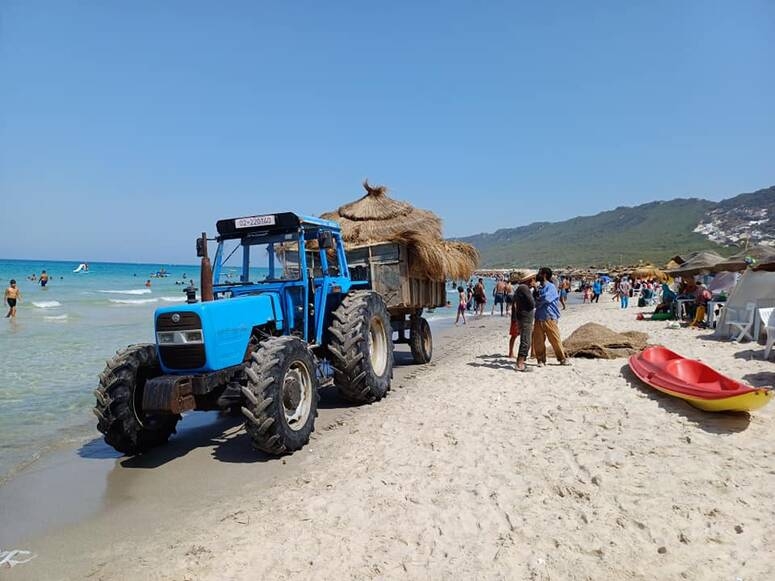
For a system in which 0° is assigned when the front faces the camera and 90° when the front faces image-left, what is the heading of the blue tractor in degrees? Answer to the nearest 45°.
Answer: approximately 45°

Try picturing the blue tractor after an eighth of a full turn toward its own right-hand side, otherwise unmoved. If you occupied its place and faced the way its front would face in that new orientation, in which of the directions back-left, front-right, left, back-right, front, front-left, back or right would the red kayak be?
back

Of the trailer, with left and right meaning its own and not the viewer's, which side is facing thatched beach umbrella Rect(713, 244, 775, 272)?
back

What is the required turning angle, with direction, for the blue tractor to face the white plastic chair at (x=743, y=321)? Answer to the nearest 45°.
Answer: approximately 135° to its left

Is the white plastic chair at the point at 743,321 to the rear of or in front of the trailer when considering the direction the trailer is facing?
to the rear

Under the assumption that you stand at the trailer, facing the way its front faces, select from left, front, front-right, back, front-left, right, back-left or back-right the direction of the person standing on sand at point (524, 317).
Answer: back-left

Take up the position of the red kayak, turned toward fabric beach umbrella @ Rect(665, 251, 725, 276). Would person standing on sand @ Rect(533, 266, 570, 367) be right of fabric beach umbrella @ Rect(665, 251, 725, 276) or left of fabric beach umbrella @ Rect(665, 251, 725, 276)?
left

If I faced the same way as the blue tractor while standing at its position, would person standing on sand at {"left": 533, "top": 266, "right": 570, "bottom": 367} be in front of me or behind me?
behind
